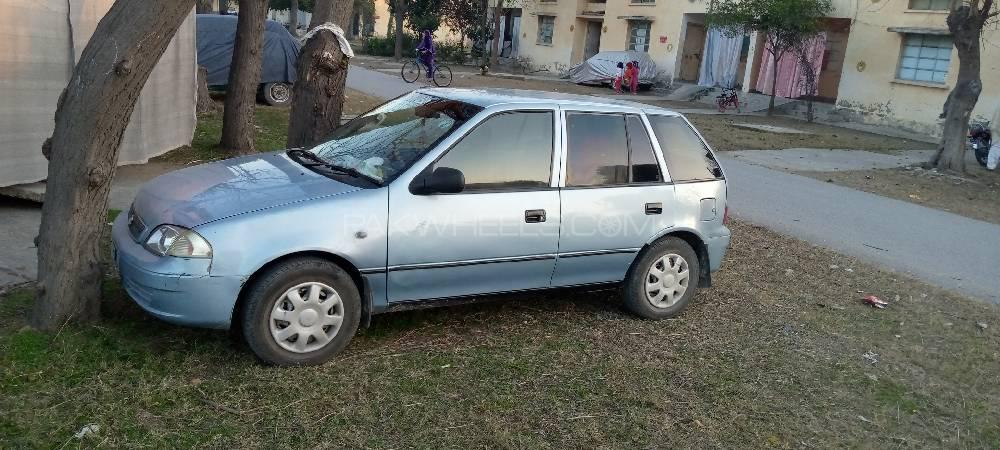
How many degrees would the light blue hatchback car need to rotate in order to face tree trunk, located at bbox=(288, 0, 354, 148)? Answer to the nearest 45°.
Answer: approximately 135° to its right

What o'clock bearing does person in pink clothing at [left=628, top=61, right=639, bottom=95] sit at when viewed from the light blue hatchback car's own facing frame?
The person in pink clothing is roughly at 5 o'clock from the light blue hatchback car.

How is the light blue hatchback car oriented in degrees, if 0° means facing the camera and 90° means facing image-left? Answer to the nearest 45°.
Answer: approximately 45°

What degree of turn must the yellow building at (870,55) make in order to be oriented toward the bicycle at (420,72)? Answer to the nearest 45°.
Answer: approximately 45° to its right

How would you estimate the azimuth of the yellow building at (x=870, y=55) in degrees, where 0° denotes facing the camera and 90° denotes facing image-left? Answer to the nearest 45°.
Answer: approximately 45°

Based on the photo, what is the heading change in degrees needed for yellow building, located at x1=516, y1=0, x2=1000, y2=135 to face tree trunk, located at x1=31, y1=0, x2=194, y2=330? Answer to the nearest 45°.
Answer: approximately 45° to its left

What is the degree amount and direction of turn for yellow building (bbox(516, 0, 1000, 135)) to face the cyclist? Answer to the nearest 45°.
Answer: approximately 45° to its right

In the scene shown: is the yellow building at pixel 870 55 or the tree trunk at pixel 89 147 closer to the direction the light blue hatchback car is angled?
the tree trunk
